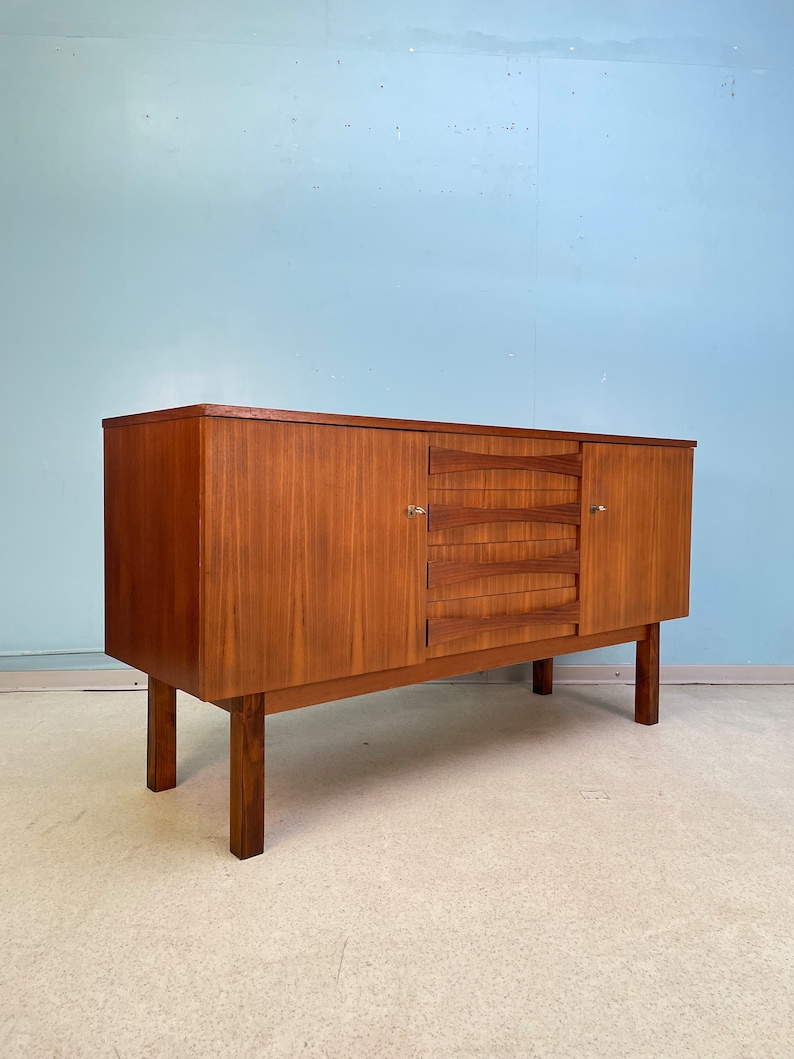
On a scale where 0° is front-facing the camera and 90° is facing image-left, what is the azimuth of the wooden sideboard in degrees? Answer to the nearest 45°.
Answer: approximately 315°
